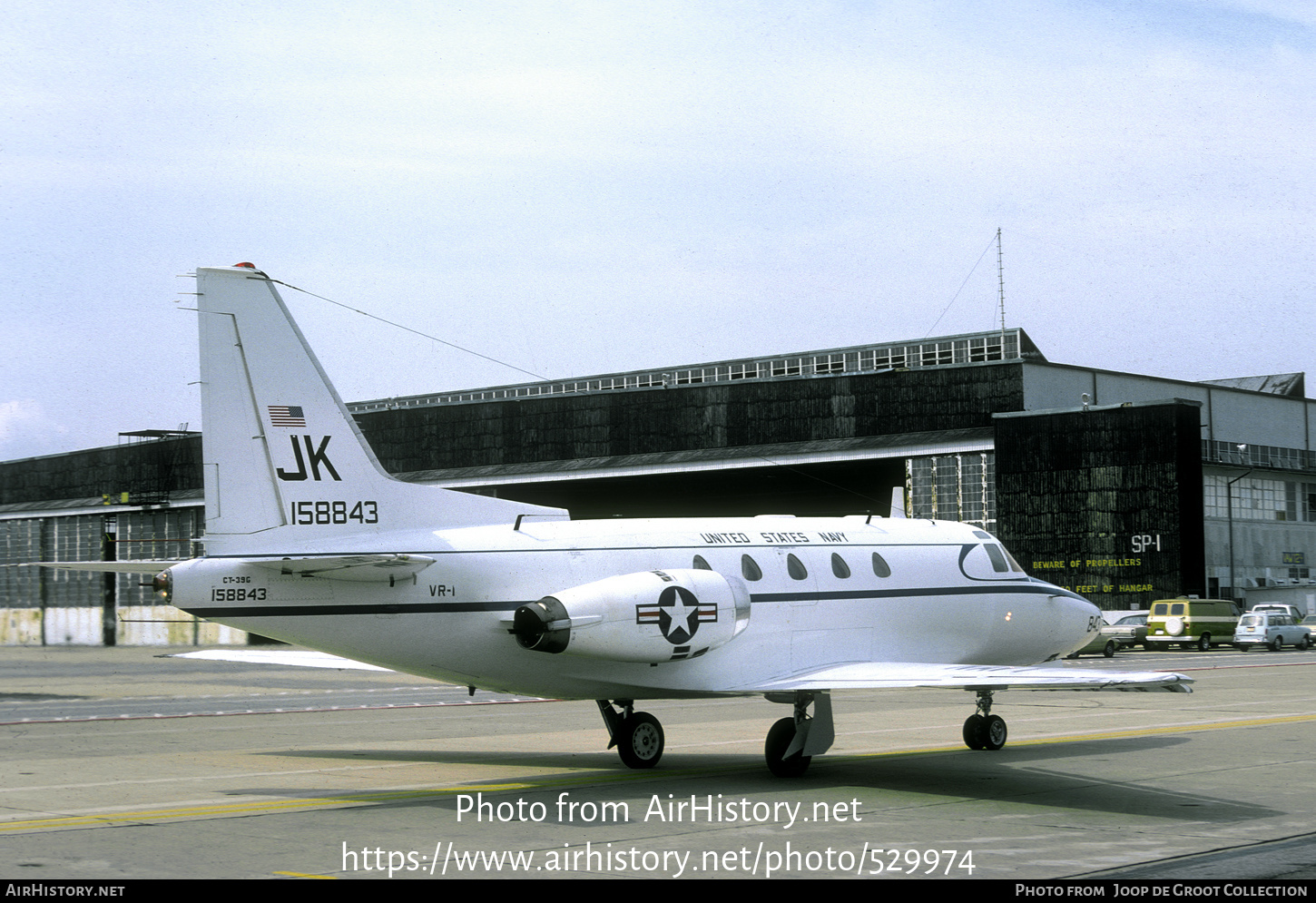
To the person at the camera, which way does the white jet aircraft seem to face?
facing away from the viewer and to the right of the viewer
